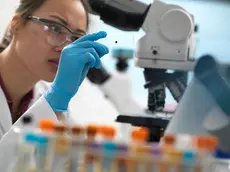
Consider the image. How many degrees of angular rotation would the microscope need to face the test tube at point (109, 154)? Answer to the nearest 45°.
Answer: approximately 90° to its left

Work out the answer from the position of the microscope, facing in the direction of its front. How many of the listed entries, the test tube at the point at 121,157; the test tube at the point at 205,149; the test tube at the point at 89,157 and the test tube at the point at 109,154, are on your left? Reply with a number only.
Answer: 4

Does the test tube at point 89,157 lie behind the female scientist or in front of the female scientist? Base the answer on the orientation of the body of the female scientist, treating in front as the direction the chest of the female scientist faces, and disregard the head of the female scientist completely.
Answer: in front

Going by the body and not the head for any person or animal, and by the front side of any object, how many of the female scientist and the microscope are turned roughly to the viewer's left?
1

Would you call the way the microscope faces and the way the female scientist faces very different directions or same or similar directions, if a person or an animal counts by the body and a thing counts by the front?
very different directions

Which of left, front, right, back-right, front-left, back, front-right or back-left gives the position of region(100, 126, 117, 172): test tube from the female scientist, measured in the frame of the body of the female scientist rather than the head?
front-right

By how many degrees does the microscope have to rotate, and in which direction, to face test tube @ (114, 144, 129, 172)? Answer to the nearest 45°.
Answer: approximately 90° to its left

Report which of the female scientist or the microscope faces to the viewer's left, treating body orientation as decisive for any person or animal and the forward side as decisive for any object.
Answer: the microscope

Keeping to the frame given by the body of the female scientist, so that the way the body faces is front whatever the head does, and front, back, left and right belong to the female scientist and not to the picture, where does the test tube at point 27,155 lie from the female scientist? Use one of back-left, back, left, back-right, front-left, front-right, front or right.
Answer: front-right

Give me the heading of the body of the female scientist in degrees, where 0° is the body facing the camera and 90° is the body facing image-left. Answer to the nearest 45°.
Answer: approximately 315°

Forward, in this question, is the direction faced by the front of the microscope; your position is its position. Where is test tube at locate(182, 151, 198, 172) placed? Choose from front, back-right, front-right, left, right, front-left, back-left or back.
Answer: left

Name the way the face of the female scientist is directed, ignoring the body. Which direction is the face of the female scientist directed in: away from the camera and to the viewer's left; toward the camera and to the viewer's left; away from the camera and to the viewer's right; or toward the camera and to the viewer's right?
toward the camera and to the viewer's right

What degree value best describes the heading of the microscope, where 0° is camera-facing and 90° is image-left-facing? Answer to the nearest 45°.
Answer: approximately 90°
